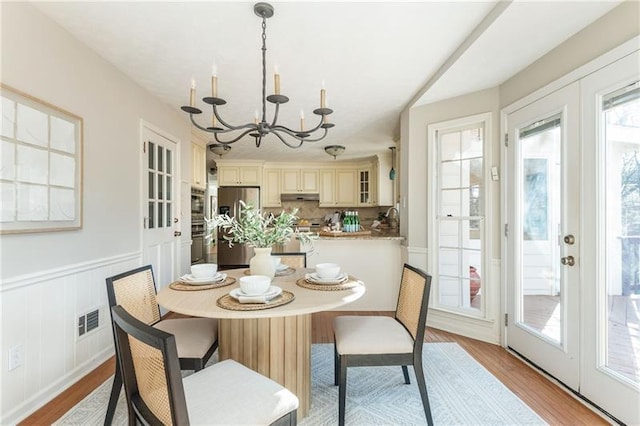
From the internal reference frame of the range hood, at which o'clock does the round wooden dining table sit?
The round wooden dining table is roughly at 12 o'clock from the range hood.

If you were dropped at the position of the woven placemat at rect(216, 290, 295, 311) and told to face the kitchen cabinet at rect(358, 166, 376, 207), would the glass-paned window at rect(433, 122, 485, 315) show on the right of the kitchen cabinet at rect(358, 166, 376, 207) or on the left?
right

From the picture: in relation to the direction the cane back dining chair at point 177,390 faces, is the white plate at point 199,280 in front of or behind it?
in front

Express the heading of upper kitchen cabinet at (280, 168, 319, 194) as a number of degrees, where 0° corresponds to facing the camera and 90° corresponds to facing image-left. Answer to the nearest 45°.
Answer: approximately 0°

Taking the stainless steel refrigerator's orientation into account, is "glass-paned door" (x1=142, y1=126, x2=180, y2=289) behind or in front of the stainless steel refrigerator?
in front

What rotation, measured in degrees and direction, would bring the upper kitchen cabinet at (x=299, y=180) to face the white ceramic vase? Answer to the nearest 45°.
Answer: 0° — it already faces it

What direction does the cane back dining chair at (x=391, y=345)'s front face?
to the viewer's left

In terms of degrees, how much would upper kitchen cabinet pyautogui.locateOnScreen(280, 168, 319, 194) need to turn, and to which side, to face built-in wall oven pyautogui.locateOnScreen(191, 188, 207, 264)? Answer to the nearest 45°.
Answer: approximately 45° to its right

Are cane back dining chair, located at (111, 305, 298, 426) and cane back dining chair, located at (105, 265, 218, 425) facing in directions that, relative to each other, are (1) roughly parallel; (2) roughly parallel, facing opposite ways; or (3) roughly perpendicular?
roughly perpendicular

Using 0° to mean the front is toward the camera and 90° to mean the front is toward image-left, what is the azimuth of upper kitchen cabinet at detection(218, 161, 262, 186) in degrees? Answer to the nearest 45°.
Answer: approximately 0°

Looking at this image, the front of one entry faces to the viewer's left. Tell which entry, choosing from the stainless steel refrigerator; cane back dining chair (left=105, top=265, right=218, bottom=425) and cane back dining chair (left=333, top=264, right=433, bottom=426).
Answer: cane back dining chair (left=333, top=264, right=433, bottom=426)

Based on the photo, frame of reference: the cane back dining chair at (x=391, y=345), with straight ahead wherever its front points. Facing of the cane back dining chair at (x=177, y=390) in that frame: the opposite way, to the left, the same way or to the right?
to the right

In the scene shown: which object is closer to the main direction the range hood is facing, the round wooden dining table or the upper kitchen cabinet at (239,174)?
the round wooden dining table

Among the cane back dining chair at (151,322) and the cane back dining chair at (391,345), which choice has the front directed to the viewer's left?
the cane back dining chair at (391,345)

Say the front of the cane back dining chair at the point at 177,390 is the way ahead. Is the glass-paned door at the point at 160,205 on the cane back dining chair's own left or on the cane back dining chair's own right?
on the cane back dining chair's own left
